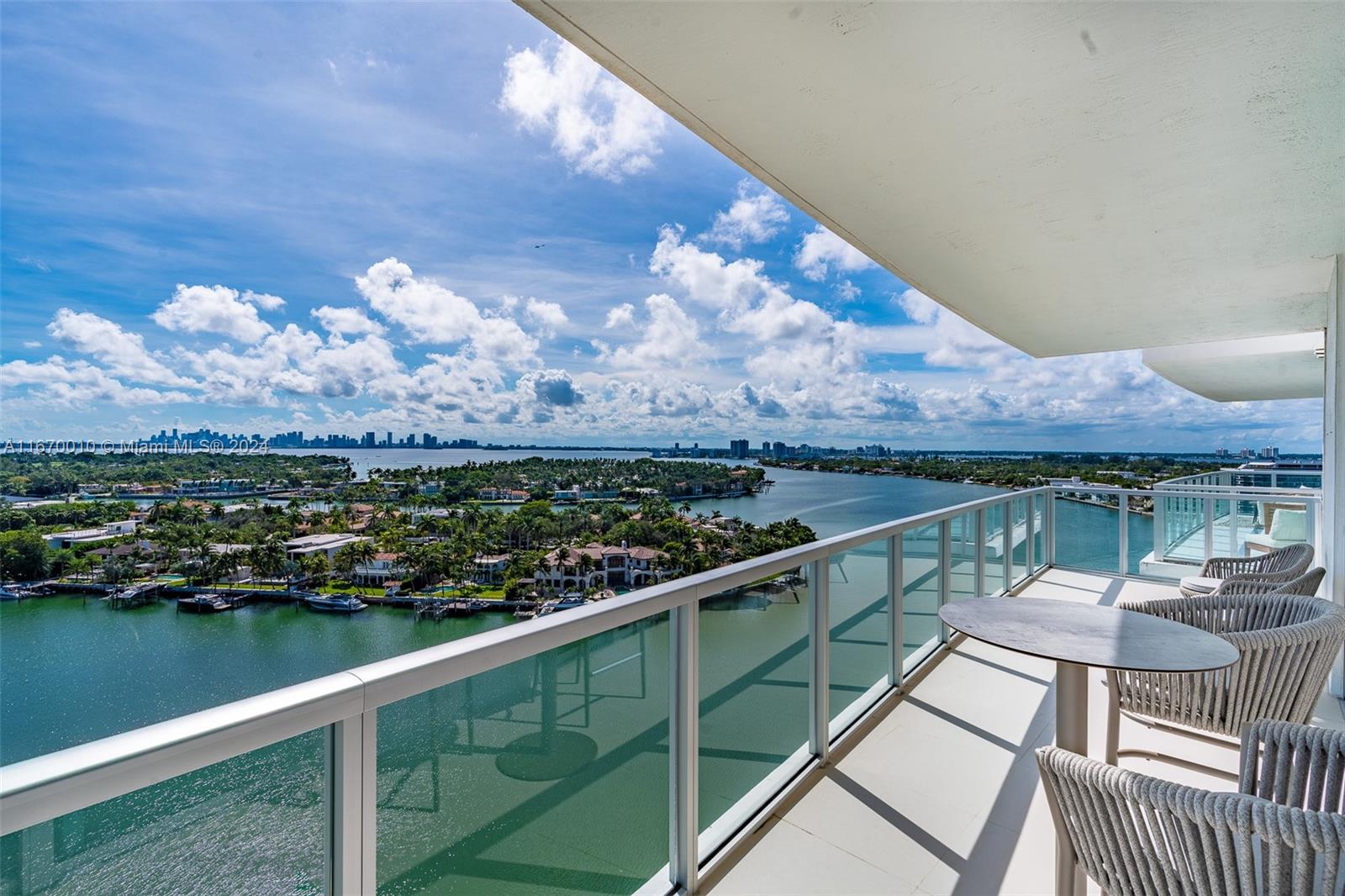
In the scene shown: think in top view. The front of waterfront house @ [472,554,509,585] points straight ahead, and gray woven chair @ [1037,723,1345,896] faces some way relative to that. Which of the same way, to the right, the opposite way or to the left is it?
the opposite way

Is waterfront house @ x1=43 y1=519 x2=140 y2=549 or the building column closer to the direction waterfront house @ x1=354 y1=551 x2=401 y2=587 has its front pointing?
the building column

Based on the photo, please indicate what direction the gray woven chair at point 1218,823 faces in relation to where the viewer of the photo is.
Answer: facing away from the viewer and to the left of the viewer

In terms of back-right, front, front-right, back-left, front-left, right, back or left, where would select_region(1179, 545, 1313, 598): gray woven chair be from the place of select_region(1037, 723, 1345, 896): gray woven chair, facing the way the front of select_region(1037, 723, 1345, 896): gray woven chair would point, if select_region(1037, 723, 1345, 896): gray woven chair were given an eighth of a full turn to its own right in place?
front

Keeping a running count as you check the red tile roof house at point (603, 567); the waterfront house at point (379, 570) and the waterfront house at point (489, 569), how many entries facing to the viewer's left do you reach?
0

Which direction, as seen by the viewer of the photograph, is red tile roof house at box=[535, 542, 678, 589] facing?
facing the viewer

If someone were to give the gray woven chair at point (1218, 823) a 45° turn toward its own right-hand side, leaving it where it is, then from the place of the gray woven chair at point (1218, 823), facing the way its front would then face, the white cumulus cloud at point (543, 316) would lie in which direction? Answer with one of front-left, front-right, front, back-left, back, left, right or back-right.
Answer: front-left

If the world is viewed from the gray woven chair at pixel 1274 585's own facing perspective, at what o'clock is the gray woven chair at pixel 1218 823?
the gray woven chair at pixel 1218 823 is roughly at 9 o'clock from the gray woven chair at pixel 1274 585.

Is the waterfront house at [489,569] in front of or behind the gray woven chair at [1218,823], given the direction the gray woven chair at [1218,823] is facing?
in front

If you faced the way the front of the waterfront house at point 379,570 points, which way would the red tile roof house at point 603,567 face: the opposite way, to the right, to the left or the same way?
the same way

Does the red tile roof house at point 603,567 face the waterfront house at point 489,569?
no

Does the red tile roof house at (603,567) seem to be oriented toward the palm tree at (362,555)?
no

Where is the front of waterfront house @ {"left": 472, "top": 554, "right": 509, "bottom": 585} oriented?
toward the camera

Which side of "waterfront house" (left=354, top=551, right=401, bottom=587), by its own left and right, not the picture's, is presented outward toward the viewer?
front

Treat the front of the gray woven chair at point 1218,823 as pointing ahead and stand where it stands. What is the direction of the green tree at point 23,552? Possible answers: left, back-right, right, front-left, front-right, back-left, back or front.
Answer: front-left
